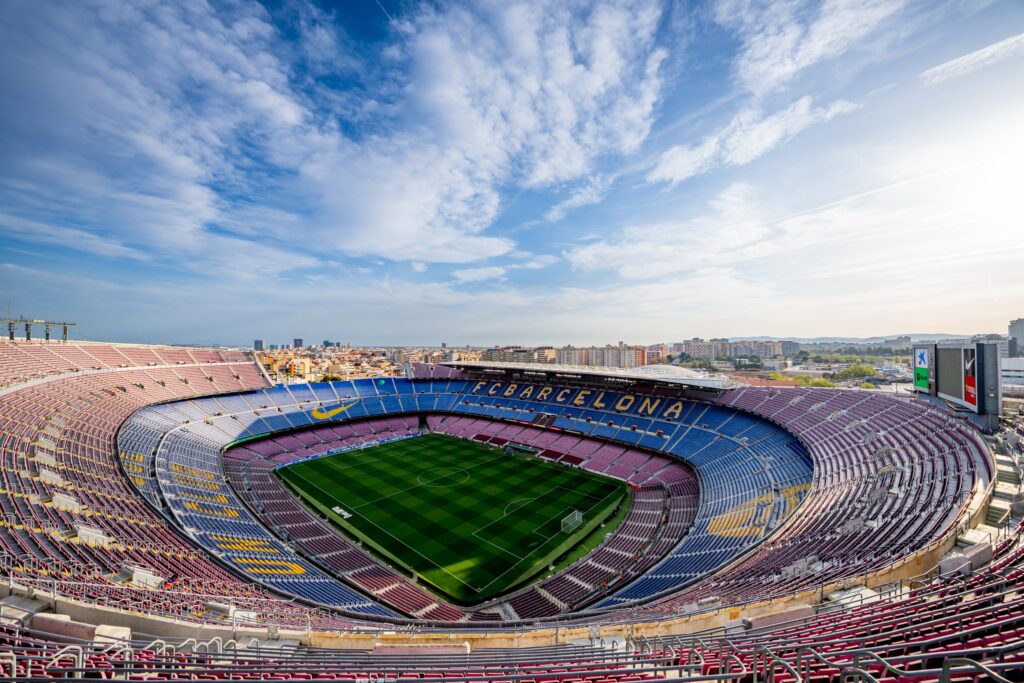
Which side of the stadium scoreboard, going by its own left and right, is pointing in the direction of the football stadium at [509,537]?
front

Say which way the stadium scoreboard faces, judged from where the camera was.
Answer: facing the viewer and to the left of the viewer

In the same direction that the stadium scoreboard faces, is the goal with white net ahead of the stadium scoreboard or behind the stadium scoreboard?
ahead
